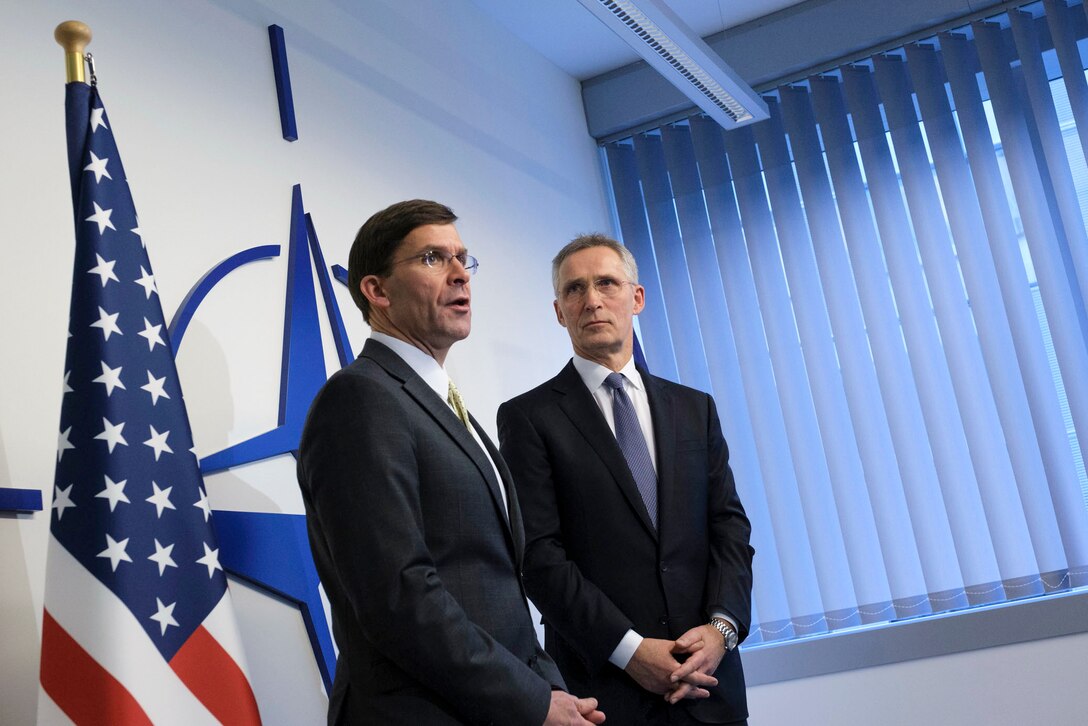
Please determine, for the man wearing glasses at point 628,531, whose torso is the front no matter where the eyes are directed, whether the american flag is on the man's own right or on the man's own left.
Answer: on the man's own right

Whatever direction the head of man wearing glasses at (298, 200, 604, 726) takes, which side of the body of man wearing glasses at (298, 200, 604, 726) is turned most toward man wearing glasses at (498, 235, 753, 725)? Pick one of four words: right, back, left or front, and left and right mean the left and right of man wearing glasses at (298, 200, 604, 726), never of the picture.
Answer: left

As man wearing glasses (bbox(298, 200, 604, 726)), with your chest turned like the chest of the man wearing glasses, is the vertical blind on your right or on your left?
on your left

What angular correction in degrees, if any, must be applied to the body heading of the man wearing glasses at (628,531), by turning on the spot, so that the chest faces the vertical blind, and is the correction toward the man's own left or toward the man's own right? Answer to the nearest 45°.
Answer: approximately 135° to the man's own left
